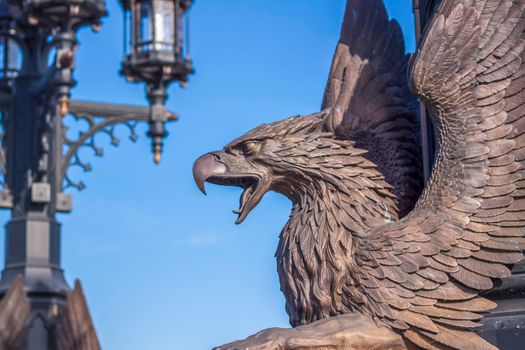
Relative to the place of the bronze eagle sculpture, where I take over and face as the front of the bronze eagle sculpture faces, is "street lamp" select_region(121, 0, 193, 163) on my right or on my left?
on my right

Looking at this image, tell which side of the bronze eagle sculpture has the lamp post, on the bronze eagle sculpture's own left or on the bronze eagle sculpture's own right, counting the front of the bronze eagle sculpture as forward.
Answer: on the bronze eagle sculpture's own right

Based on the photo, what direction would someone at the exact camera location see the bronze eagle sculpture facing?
facing to the left of the viewer
